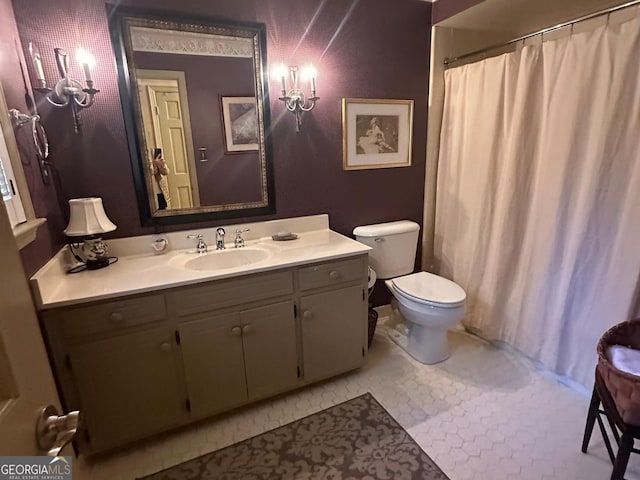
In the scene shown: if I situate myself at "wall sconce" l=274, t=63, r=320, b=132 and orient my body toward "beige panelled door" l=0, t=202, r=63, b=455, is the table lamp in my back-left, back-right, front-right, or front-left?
front-right

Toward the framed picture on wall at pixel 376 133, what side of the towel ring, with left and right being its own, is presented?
front

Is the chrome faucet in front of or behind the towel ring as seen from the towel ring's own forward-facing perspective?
in front

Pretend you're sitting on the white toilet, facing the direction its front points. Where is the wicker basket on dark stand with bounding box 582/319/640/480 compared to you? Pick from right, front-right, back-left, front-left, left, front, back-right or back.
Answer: front

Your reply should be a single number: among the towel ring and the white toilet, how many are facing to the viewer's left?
0

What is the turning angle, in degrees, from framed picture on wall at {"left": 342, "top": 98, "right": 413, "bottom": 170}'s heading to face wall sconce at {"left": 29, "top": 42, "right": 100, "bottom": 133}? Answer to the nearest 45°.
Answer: approximately 90° to its right

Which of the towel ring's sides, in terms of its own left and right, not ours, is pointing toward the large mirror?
front

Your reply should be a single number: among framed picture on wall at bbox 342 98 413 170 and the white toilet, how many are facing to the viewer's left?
0

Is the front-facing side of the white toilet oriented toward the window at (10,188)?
no

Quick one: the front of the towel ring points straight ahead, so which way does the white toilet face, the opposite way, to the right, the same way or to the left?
to the right

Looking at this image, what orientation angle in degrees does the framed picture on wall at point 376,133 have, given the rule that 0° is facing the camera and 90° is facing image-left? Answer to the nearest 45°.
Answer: approximately 315°

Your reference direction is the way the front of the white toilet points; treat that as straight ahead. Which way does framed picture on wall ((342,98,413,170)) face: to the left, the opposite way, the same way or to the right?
the same way

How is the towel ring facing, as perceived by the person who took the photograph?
facing to the right of the viewer

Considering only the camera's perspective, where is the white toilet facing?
facing the viewer and to the right of the viewer
